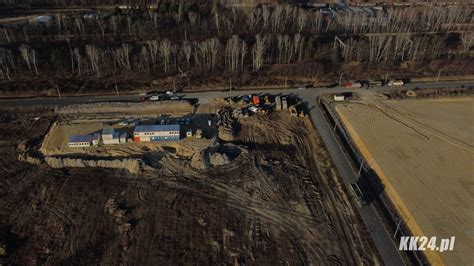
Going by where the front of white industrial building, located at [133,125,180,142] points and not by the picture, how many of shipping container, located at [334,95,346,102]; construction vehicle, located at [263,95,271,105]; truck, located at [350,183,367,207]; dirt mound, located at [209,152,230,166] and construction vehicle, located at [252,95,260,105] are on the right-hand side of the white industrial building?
0

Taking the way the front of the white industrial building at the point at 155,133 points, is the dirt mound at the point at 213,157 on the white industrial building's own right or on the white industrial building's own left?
on the white industrial building's own left

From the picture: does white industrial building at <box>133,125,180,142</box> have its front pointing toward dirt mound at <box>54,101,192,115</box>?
no

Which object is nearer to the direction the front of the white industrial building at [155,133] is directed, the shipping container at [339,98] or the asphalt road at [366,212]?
the asphalt road

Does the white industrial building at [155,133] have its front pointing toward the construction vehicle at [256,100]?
no

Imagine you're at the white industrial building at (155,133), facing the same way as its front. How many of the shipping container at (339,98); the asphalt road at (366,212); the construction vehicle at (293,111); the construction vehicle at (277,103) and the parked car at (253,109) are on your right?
0

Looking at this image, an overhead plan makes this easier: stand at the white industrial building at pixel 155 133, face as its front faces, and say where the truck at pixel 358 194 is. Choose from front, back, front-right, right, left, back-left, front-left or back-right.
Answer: front-left

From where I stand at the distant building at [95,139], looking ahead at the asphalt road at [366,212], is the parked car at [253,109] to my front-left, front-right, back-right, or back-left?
front-left

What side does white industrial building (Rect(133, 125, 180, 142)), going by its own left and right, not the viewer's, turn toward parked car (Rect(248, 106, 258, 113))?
left

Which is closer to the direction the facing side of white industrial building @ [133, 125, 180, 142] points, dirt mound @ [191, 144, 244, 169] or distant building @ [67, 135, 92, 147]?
the dirt mound

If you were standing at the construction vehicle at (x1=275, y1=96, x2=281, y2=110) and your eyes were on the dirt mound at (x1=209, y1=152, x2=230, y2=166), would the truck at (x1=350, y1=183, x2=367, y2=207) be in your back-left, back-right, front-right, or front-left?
front-left

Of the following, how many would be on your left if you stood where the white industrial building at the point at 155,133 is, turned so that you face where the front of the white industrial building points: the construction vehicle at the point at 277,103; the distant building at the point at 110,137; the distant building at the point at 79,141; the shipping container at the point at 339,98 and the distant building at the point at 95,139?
2

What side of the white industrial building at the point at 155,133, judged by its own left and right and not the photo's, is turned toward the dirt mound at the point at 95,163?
right

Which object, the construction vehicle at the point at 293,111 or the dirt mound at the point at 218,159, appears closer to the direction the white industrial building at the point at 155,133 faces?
the dirt mound

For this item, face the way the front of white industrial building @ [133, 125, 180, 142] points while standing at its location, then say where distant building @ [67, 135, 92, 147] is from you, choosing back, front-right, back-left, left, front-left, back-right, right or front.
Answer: right

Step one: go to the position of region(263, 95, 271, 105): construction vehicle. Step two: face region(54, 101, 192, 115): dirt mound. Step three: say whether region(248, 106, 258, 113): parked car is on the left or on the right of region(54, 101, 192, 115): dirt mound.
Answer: left

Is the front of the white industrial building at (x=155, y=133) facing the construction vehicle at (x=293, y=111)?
no

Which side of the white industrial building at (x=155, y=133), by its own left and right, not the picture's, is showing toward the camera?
front

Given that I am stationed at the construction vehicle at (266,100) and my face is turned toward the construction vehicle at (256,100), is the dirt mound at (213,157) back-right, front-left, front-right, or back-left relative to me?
front-left

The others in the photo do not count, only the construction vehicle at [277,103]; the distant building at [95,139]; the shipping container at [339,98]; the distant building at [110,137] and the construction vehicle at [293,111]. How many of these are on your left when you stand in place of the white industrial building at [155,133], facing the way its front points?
3
